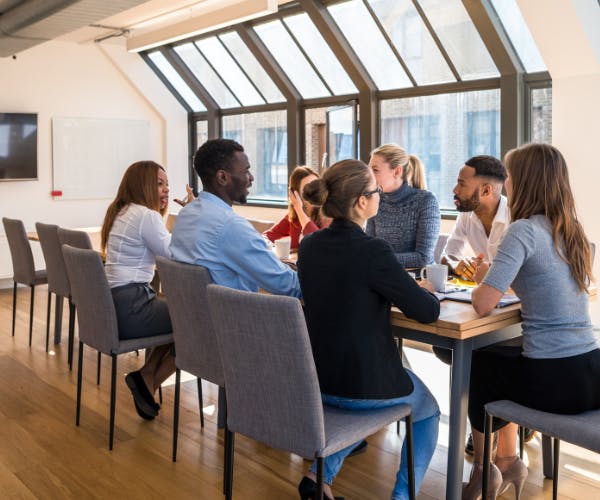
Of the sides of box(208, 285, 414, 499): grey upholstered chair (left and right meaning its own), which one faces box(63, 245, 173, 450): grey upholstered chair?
left

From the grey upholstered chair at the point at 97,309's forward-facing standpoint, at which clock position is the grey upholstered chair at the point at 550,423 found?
the grey upholstered chair at the point at 550,423 is roughly at 3 o'clock from the grey upholstered chair at the point at 97,309.

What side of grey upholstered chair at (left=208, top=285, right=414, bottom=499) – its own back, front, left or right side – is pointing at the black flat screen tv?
left

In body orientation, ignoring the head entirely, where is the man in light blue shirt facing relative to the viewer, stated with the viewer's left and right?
facing away from the viewer and to the right of the viewer

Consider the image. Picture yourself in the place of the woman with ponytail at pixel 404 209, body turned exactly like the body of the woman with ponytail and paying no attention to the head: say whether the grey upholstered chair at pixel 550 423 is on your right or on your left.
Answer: on your left

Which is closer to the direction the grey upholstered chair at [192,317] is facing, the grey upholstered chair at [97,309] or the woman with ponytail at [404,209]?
the woman with ponytail

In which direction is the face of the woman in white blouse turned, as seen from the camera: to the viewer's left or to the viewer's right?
to the viewer's right

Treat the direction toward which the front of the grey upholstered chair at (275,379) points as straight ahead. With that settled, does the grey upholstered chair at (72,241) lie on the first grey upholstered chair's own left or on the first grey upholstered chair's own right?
on the first grey upholstered chair's own left

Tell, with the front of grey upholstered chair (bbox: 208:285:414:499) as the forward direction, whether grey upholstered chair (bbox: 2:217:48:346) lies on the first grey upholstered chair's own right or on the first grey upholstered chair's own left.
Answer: on the first grey upholstered chair's own left

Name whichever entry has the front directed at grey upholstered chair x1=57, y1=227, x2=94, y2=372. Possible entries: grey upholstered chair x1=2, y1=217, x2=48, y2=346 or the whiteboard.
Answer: the whiteboard

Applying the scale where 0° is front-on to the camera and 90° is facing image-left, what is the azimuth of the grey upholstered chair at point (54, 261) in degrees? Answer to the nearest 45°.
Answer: approximately 225°
